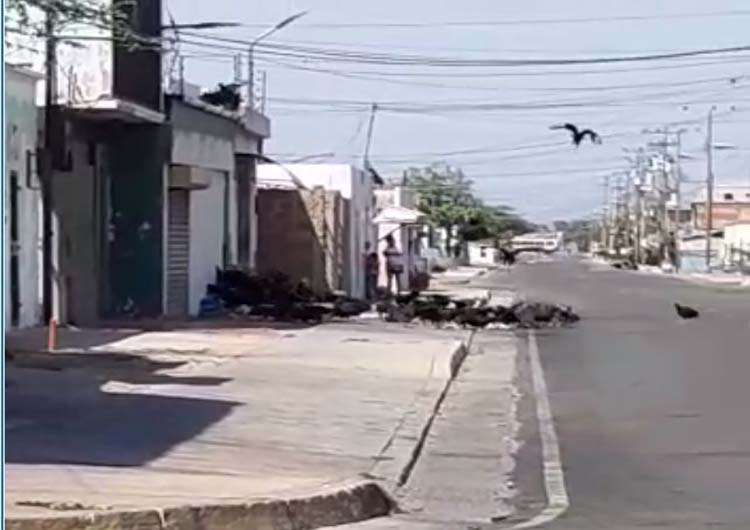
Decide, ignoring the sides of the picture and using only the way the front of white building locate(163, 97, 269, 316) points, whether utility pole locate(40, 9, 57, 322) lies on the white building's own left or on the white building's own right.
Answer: on the white building's own right

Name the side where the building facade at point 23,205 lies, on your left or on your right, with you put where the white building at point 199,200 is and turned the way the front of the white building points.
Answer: on your right

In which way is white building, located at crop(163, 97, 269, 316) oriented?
to the viewer's right
